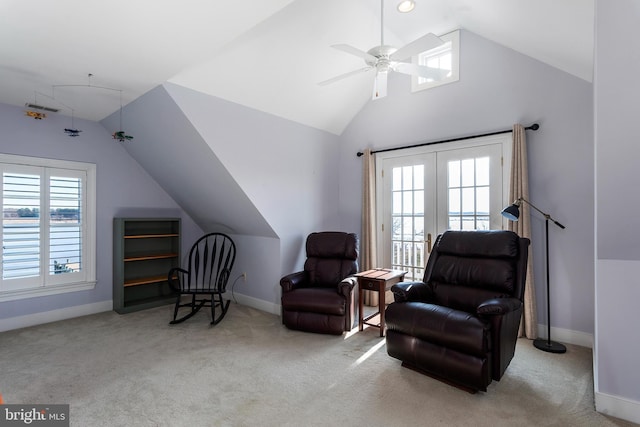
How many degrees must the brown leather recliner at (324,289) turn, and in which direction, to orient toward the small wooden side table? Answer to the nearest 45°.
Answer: approximately 135° to its left

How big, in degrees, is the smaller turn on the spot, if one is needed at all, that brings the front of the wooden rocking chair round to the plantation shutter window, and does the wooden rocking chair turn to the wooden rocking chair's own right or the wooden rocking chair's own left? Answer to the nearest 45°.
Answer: approximately 45° to the wooden rocking chair's own right

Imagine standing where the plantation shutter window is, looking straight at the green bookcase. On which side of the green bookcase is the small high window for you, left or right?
right

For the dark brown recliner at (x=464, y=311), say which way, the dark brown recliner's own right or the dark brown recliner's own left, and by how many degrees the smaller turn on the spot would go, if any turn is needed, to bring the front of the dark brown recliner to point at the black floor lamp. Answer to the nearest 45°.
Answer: approximately 180°

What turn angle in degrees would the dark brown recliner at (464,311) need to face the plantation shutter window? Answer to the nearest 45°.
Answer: approximately 45° to its right

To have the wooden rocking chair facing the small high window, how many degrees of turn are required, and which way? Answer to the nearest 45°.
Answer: approximately 90° to its left

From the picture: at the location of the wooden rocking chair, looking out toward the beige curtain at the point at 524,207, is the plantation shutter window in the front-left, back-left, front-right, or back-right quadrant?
back-right

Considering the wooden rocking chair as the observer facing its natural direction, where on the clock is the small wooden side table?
The small wooden side table is roughly at 9 o'clock from the wooden rocking chair.
